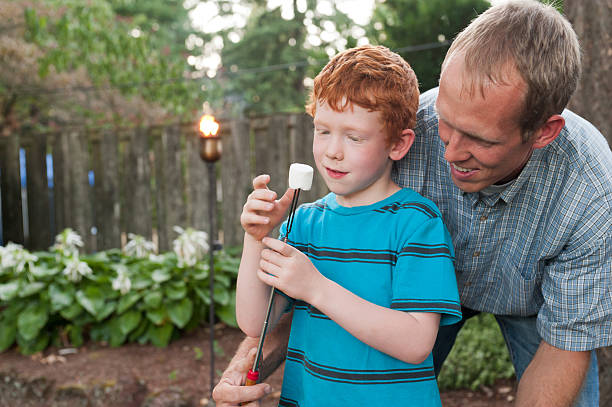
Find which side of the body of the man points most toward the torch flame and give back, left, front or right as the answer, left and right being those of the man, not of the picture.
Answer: right

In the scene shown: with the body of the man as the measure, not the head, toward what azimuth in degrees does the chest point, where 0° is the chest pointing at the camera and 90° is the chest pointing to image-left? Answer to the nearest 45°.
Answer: approximately 45°

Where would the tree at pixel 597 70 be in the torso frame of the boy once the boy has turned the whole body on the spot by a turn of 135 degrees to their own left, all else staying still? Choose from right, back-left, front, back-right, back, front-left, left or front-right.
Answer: front-left

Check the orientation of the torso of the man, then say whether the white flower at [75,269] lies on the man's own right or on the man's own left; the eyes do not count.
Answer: on the man's own right

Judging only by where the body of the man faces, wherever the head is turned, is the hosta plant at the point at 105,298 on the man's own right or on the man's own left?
on the man's own right

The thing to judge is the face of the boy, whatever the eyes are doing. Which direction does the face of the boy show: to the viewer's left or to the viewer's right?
to the viewer's left

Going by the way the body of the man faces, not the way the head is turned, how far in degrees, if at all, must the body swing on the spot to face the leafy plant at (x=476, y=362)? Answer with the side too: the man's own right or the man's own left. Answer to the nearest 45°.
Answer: approximately 135° to the man's own right

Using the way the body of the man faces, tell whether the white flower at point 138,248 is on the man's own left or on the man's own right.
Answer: on the man's own right
